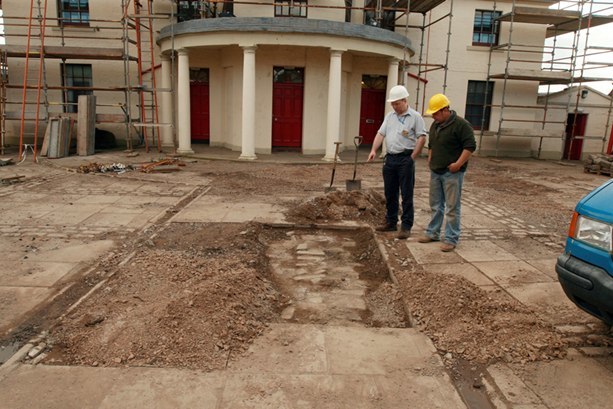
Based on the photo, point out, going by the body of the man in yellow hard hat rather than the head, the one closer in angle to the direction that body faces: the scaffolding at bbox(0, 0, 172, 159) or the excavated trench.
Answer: the excavated trench

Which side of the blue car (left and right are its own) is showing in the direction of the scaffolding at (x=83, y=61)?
right

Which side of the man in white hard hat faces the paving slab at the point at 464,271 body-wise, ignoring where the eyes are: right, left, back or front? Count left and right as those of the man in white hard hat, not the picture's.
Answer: left

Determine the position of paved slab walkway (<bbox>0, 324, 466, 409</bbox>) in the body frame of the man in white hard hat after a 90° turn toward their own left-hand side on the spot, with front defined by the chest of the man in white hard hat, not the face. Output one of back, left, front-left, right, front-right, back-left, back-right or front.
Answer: front-right

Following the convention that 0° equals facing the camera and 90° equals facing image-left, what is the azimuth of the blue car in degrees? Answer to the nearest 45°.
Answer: approximately 45°

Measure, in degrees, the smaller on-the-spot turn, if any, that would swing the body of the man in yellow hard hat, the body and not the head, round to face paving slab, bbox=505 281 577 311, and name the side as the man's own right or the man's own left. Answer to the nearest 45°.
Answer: approximately 90° to the man's own left

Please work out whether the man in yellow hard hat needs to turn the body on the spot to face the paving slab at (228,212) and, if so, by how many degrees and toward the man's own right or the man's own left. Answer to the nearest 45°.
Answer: approximately 45° to the man's own right

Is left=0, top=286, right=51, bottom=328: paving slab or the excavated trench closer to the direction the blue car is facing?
the paving slab

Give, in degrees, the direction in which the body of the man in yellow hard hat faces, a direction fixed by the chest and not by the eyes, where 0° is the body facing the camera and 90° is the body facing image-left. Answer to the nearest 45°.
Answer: approximately 45°

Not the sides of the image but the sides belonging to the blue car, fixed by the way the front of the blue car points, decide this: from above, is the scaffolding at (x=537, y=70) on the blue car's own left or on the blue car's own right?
on the blue car's own right

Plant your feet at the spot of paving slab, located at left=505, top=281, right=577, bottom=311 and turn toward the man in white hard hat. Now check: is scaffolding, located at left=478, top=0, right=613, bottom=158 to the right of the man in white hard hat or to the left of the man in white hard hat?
right
